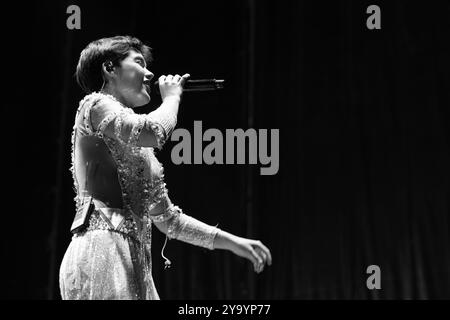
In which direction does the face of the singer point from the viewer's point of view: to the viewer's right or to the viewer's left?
to the viewer's right

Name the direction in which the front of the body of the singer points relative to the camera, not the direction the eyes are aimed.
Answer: to the viewer's right
